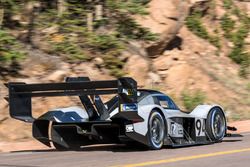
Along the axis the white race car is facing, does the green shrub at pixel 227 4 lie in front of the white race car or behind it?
in front

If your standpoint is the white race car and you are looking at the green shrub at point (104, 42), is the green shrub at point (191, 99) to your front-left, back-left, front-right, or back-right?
front-right

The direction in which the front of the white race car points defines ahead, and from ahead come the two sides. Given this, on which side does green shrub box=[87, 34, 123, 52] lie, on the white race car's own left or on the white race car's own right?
on the white race car's own left

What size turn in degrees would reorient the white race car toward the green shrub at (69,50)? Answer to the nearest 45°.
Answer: approximately 45° to its left

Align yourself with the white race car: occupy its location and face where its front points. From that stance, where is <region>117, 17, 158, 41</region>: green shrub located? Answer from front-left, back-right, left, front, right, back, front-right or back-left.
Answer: front-left

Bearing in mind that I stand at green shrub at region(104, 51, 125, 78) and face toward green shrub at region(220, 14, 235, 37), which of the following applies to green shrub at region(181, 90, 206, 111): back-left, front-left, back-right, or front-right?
front-right

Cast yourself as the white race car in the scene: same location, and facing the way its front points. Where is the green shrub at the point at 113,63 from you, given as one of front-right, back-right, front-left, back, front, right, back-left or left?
front-left

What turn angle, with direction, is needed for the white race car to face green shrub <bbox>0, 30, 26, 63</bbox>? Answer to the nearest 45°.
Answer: approximately 90° to its left

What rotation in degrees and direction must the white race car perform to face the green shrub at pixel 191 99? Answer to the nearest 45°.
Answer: approximately 45° to its left

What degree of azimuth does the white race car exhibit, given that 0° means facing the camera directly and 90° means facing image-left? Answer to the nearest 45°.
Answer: approximately 225°
